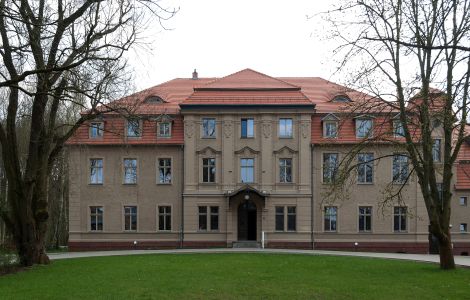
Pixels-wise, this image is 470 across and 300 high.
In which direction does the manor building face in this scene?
toward the camera
